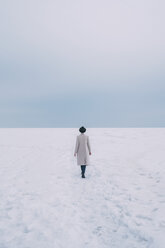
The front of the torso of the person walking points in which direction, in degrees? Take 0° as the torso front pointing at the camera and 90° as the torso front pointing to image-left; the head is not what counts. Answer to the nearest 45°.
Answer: approximately 180°
